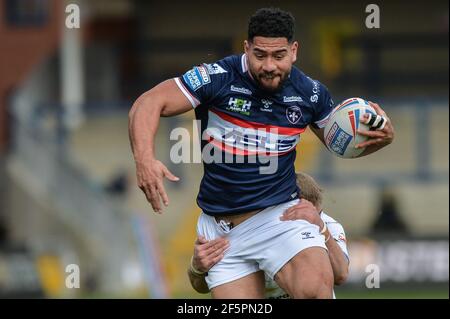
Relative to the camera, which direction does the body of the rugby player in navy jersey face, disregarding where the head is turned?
toward the camera

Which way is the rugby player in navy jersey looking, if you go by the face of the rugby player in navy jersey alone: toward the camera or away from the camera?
toward the camera
